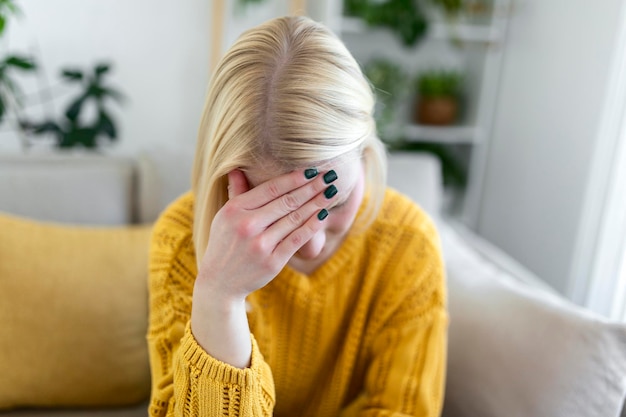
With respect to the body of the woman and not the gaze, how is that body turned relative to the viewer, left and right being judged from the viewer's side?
facing the viewer

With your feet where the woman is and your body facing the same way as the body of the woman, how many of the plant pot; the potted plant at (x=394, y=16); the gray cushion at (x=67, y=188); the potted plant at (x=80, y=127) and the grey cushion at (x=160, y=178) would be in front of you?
0

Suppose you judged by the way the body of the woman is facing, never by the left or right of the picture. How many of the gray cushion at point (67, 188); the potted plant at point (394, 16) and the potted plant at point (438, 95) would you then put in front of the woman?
0

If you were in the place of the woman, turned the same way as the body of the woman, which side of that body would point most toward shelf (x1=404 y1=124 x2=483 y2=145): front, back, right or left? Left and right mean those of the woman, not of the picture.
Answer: back

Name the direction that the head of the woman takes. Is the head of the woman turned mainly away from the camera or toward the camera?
toward the camera

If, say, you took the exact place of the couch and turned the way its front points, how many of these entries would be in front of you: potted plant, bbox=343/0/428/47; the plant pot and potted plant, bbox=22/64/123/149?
0

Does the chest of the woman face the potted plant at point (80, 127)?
no

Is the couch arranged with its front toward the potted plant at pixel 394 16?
no

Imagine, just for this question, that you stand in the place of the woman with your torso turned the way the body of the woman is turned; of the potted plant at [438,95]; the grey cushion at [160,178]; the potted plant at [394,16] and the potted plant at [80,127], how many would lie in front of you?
0

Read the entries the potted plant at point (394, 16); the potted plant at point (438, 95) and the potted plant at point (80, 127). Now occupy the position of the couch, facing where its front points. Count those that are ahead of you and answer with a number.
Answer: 0

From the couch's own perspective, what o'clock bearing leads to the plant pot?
The plant pot is roughly at 7 o'clock from the couch.

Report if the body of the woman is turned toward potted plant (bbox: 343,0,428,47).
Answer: no

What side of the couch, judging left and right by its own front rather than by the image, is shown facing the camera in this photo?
front
